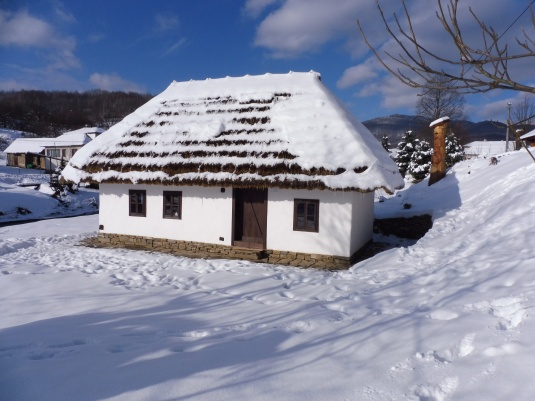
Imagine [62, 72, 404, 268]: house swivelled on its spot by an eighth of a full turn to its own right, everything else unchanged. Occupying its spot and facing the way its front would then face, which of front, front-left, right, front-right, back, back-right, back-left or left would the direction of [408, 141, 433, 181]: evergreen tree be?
back

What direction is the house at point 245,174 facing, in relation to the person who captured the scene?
facing the viewer

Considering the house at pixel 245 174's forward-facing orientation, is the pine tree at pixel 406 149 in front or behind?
behind

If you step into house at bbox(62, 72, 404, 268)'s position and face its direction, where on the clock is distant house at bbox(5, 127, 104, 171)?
The distant house is roughly at 5 o'clock from the house.

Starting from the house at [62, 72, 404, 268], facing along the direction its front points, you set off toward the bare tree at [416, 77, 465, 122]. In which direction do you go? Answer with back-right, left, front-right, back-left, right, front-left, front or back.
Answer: back-left

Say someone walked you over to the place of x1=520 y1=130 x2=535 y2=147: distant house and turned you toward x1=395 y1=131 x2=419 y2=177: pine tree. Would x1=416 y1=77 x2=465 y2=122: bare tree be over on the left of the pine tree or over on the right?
right

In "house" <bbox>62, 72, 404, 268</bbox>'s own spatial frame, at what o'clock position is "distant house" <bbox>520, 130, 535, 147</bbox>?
The distant house is roughly at 8 o'clock from the house.
